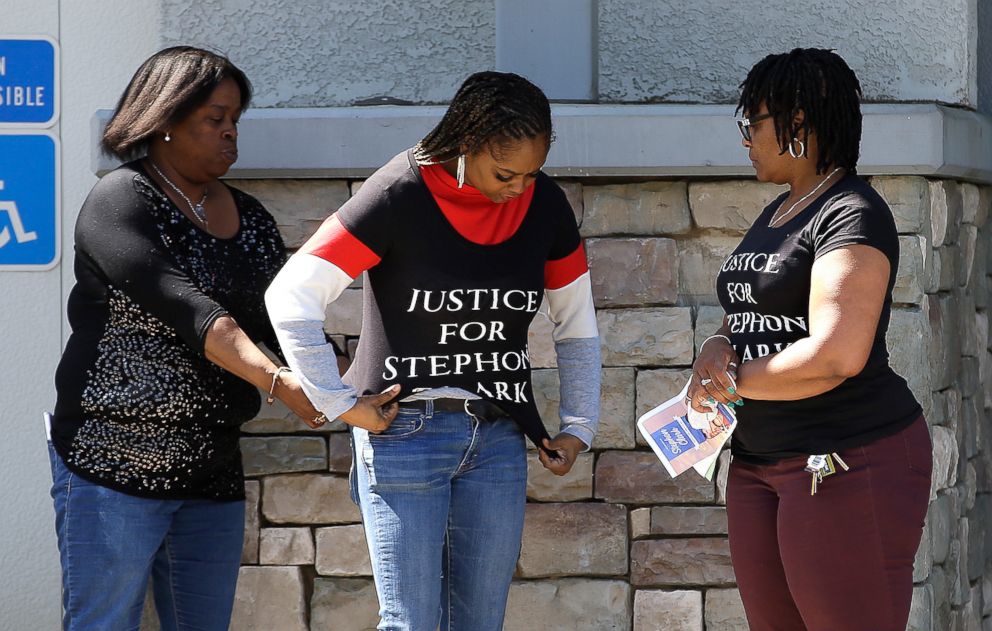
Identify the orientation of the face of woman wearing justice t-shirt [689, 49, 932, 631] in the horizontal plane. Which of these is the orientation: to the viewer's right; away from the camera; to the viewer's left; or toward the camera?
to the viewer's left

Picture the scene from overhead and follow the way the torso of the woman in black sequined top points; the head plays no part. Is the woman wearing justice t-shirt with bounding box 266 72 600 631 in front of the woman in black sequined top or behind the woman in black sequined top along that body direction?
in front

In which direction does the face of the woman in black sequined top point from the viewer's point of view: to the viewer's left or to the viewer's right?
to the viewer's right

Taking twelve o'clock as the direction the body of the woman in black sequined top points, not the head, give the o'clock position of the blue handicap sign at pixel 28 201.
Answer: The blue handicap sign is roughly at 7 o'clock from the woman in black sequined top.

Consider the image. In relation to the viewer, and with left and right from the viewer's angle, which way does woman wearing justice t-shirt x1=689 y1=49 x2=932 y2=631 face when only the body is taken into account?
facing the viewer and to the left of the viewer

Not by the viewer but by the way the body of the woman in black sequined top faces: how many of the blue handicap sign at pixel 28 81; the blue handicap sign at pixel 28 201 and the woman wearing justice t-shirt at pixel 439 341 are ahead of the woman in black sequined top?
1

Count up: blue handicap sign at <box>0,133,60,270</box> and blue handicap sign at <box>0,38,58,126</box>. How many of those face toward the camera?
2

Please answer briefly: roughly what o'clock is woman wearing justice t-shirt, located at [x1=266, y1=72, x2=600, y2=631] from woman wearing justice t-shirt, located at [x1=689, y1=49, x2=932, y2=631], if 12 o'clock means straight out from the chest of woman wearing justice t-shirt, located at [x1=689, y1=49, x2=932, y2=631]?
woman wearing justice t-shirt, located at [x1=266, y1=72, x2=600, y2=631] is roughly at 1 o'clock from woman wearing justice t-shirt, located at [x1=689, y1=49, x2=932, y2=631].

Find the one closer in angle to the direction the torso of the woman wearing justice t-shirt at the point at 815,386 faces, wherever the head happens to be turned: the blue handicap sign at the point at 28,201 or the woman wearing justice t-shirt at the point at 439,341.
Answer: the woman wearing justice t-shirt

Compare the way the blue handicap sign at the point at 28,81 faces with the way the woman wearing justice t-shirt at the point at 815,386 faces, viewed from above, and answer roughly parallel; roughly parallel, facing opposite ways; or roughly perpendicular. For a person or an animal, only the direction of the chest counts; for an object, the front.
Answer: roughly perpendicular

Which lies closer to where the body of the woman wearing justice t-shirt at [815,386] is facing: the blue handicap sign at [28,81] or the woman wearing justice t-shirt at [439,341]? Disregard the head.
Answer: the woman wearing justice t-shirt

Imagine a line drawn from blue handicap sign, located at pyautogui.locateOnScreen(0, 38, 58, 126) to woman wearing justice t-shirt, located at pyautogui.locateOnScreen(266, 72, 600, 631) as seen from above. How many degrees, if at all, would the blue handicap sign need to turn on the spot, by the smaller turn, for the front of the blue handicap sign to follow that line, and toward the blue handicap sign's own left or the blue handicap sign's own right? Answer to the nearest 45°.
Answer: approximately 45° to the blue handicap sign's own left

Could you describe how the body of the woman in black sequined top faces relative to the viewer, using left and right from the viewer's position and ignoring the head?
facing the viewer and to the right of the viewer
